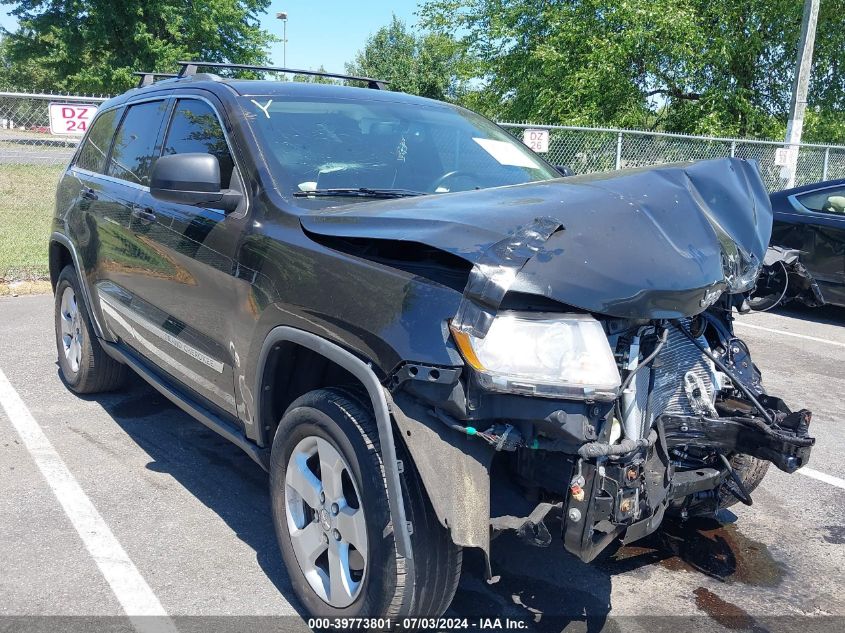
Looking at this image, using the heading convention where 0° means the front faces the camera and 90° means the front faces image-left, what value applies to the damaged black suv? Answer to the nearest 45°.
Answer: approximately 315°

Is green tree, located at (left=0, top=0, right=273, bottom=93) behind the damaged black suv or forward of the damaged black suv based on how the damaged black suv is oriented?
behind

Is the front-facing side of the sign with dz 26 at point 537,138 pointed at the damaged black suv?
yes

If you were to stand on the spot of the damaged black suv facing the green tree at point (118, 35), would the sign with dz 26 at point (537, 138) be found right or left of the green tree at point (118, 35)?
right

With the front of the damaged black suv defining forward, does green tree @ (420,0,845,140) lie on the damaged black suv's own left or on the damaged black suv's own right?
on the damaged black suv's own left

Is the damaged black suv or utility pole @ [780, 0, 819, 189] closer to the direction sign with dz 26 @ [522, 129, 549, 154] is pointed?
the damaged black suv

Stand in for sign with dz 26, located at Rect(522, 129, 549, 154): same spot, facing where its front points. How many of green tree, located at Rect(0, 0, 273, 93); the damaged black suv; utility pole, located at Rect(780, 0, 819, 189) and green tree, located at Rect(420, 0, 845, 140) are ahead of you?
1

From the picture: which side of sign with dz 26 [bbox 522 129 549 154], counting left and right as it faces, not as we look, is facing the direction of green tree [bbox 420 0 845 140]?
back
